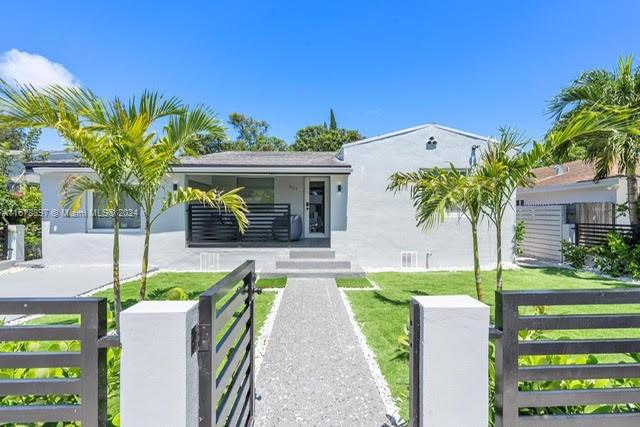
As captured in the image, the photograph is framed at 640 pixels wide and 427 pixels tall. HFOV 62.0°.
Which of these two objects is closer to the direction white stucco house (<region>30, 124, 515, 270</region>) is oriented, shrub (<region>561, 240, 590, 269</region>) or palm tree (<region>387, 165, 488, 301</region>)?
the palm tree

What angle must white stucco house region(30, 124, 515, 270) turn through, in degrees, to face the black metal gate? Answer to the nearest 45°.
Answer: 0° — it already faces it

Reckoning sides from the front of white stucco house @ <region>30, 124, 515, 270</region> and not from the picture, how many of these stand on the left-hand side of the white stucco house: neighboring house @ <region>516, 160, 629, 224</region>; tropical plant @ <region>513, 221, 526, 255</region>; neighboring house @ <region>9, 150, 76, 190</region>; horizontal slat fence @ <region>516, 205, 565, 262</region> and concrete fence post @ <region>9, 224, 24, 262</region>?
3

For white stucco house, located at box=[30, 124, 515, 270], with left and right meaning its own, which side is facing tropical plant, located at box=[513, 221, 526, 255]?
left

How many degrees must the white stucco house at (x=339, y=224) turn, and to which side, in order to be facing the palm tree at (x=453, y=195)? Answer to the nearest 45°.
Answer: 0° — it already faces it

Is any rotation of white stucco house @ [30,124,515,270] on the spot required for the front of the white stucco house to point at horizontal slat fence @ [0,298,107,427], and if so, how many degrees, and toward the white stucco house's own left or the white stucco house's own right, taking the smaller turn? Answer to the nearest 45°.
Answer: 0° — it already faces it

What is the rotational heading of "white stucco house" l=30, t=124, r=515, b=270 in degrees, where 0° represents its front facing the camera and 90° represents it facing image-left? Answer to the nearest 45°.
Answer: approximately 0°

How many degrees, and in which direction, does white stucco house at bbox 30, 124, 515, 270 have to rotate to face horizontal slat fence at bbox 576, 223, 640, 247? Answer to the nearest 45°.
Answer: approximately 90° to its left

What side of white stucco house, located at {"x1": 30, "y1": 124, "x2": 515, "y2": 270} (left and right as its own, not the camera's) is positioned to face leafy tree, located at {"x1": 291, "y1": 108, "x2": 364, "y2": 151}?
back

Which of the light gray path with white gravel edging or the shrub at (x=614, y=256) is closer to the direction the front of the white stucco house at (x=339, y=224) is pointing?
the light gray path with white gravel edging

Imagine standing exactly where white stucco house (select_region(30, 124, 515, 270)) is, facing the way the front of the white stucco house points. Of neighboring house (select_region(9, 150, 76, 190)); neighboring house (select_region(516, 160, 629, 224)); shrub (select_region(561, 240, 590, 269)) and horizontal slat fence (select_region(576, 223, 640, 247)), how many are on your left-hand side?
3
